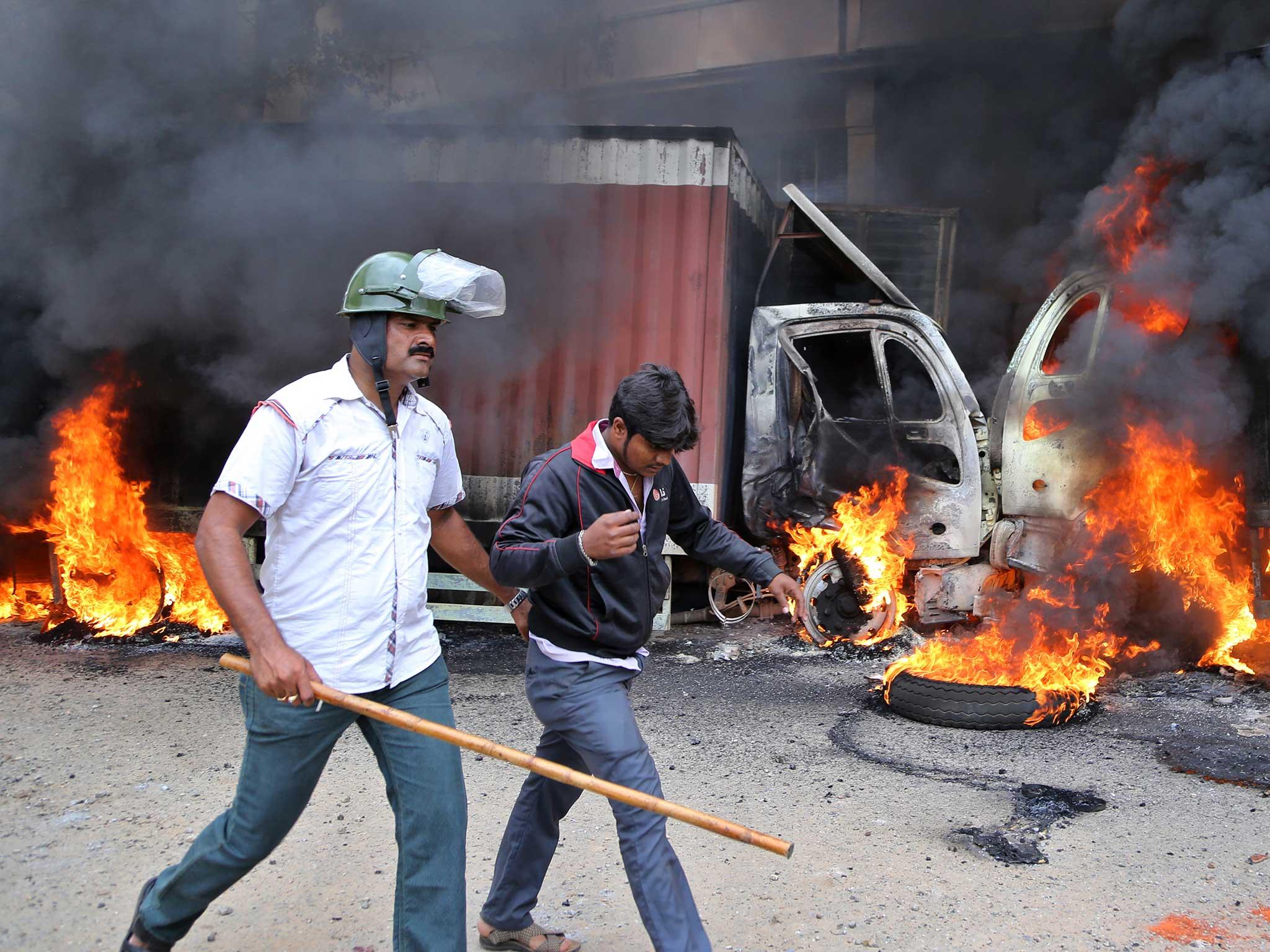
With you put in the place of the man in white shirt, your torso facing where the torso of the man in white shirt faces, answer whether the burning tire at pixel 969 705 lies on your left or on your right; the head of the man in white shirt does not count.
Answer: on your left

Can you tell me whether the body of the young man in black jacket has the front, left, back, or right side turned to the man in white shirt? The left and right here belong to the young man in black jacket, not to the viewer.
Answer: right

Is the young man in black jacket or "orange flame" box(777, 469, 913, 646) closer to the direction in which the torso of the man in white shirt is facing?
the young man in black jacket

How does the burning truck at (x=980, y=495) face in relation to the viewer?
to the viewer's right

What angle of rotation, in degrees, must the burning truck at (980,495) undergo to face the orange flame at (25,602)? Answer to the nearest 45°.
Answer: approximately 180°
